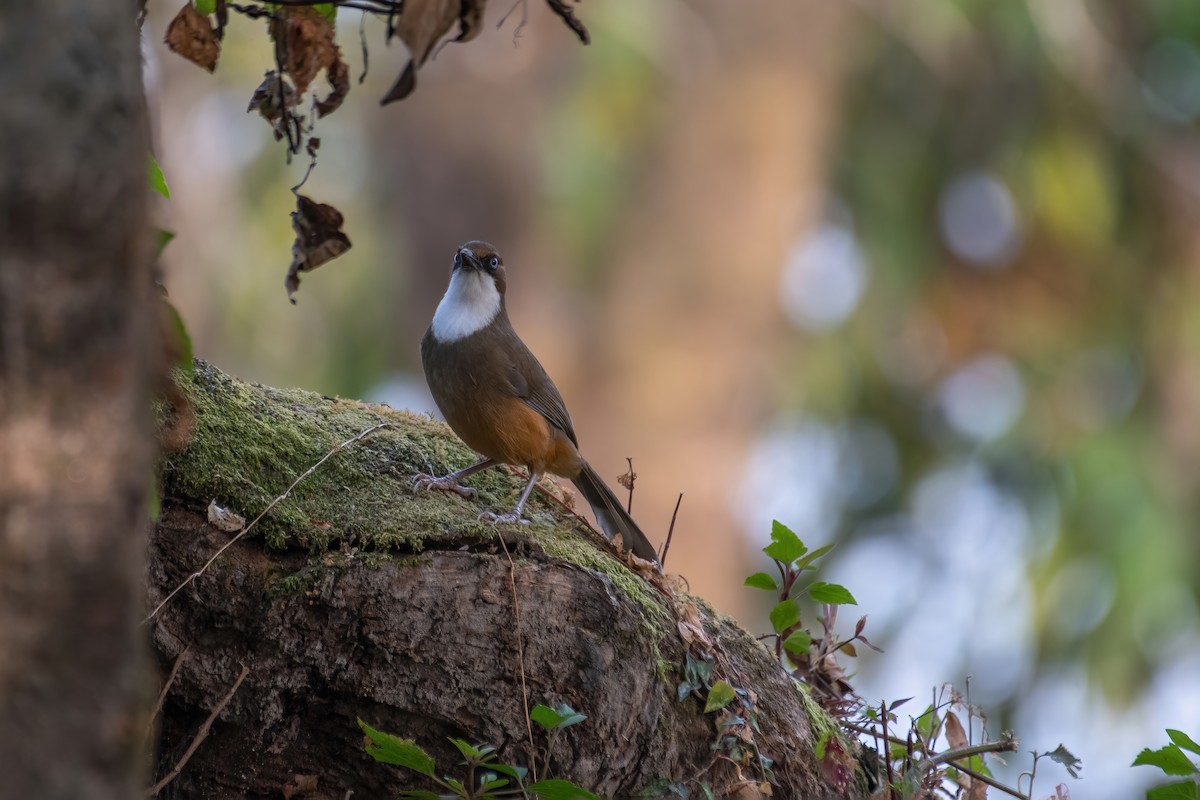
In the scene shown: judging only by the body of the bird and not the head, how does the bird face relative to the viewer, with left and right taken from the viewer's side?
facing the viewer and to the left of the viewer

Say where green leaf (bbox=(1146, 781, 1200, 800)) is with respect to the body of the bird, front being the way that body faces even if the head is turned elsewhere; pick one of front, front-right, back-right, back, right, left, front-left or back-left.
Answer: left

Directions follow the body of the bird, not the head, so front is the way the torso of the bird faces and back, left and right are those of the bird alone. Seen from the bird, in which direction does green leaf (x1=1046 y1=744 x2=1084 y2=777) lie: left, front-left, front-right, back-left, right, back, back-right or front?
left

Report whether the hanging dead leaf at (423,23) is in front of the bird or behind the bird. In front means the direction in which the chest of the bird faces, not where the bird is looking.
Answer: in front

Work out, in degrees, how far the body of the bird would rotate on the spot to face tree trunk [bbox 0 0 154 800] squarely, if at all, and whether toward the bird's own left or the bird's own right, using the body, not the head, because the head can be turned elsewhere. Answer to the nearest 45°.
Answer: approximately 45° to the bird's own left

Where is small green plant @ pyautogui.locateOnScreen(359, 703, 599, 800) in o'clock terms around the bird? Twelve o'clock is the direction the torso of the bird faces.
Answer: The small green plant is roughly at 10 o'clock from the bird.

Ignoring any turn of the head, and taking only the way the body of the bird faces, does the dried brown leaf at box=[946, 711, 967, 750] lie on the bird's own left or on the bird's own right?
on the bird's own left

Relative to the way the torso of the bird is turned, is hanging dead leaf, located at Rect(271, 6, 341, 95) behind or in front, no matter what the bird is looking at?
in front

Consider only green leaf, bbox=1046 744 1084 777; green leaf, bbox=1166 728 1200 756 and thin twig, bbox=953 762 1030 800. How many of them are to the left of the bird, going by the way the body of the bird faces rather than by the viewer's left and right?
3

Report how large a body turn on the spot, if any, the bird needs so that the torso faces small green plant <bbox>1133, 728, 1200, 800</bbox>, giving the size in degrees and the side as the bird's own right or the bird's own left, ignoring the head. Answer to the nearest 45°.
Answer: approximately 90° to the bird's own left

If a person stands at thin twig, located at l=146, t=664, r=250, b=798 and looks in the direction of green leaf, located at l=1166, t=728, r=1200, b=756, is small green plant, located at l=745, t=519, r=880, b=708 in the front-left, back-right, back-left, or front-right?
front-left
